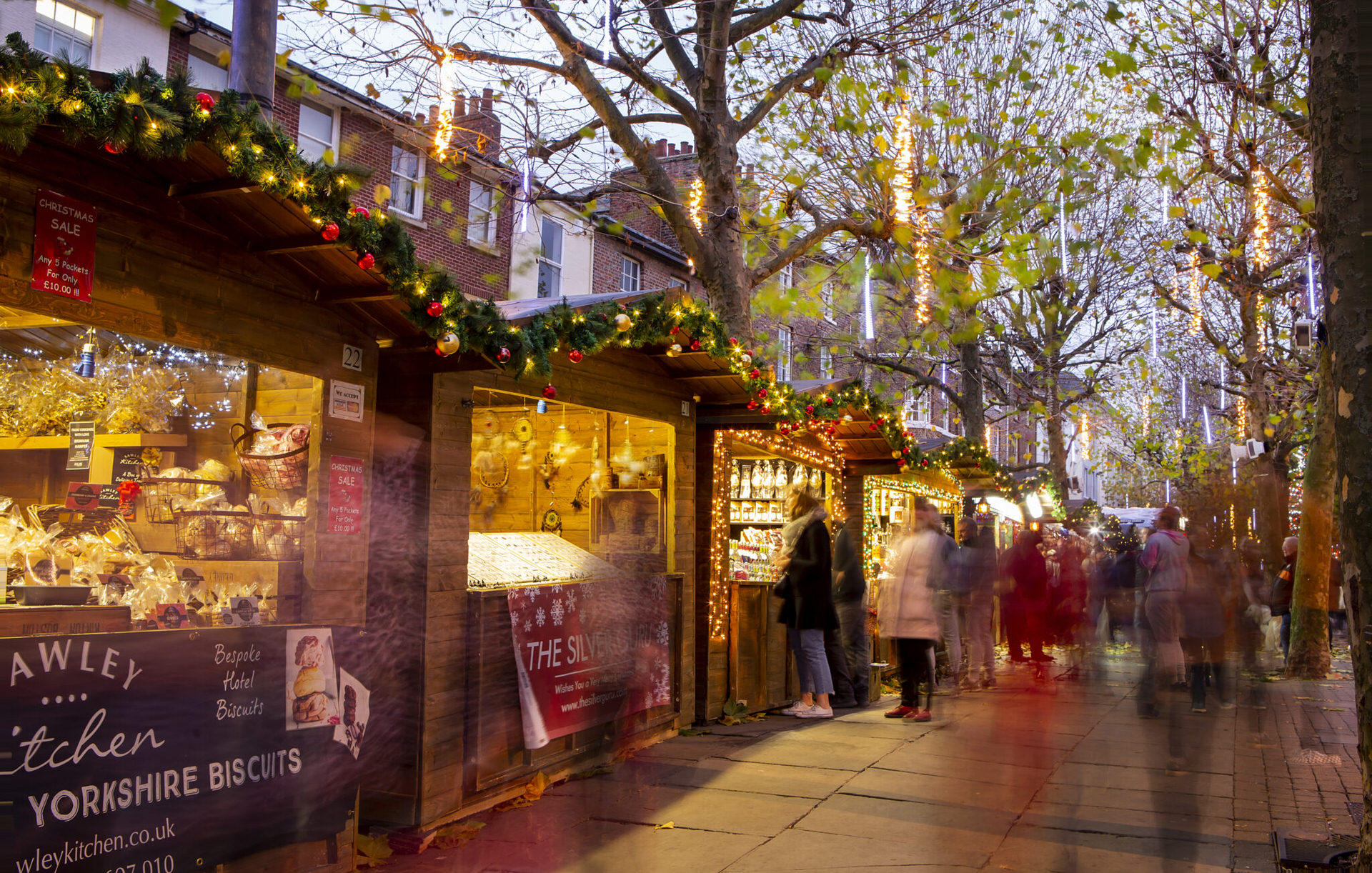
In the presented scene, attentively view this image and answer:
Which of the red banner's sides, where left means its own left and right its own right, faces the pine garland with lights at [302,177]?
right

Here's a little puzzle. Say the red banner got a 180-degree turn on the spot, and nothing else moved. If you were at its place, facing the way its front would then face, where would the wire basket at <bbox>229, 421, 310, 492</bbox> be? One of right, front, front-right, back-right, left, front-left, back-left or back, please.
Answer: left

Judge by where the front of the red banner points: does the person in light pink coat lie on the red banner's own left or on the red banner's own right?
on the red banner's own left

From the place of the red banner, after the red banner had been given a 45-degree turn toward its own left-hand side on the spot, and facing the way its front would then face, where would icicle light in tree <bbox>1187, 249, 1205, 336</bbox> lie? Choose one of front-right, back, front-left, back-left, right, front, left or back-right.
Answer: front-left

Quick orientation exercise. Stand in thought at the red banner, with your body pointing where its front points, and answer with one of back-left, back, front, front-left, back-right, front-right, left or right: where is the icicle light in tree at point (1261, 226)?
left

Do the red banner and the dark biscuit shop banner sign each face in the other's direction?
no

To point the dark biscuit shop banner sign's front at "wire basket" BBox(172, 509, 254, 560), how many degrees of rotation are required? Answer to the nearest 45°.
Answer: approximately 135° to its left

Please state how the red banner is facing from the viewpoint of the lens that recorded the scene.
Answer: facing the viewer and to the right of the viewer

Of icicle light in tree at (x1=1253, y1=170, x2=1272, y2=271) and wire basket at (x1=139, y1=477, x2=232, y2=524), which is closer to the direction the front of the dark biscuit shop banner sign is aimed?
the icicle light in tree

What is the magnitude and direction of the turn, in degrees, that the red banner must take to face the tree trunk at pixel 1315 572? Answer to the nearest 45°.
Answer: approximately 90° to its left

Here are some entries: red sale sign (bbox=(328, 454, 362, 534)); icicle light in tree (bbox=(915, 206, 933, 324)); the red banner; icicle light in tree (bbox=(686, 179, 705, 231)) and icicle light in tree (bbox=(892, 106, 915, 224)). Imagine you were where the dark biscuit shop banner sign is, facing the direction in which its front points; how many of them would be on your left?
5

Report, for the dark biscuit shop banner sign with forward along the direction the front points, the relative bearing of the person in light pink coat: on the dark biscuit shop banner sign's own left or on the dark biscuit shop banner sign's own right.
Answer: on the dark biscuit shop banner sign's own left

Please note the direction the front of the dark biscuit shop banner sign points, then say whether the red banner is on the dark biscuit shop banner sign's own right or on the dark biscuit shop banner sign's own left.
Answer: on the dark biscuit shop banner sign's own left

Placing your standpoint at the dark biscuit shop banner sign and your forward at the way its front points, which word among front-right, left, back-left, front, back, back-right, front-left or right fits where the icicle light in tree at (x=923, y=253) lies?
left

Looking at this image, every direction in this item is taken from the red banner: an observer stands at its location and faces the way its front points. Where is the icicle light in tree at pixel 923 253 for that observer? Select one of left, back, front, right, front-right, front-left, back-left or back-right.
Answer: left

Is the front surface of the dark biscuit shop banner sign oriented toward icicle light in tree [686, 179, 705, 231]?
no

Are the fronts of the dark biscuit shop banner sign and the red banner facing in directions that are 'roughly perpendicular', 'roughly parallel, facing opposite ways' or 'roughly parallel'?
roughly parallel

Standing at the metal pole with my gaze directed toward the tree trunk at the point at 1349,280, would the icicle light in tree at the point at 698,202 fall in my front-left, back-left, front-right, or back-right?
front-left
